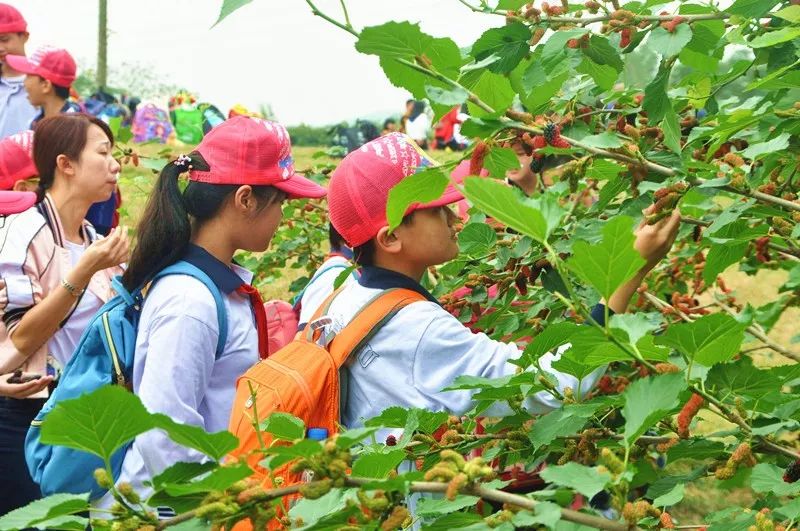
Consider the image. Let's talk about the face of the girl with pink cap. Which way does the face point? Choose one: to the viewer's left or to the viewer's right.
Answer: to the viewer's right

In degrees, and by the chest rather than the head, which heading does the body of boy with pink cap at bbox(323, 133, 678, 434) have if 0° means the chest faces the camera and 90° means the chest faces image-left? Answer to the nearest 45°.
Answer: approximately 270°

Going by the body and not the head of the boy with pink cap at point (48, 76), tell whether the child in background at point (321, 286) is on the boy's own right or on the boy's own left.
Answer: on the boy's own left

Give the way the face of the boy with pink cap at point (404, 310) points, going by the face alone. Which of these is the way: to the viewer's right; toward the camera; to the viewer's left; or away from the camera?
to the viewer's right

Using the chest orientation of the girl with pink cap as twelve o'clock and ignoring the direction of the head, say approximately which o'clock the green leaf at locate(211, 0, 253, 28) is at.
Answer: The green leaf is roughly at 3 o'clock from the girl with pink cap.

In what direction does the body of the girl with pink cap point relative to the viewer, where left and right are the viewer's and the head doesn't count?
facing to the right of the viewer
